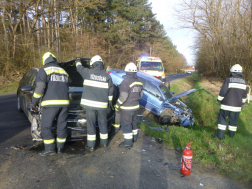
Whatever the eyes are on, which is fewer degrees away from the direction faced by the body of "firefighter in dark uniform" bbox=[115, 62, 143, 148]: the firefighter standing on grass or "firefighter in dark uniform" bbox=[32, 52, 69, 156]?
the firefighter in dark uniform

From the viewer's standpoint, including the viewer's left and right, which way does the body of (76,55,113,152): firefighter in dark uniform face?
facing away from the viewer

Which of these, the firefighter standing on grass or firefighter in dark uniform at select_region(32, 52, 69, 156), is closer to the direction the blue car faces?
the firefighter standing on grass

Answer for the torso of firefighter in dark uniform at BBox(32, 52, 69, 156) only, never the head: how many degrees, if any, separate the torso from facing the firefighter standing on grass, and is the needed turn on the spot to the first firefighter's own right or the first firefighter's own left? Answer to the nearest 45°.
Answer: approximately 135° to the first firefighter's own right

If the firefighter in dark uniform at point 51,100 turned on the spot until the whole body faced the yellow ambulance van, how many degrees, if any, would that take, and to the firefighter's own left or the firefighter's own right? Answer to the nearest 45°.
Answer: approximately 90° to the firefighter's own right

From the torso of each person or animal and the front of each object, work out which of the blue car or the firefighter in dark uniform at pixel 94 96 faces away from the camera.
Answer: the firefighter in dark uniform

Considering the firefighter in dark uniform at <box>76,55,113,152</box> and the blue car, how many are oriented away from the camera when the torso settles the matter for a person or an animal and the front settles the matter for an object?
1

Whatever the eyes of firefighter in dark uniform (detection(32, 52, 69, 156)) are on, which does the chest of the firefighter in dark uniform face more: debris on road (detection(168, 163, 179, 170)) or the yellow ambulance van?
the yellow ambulance van

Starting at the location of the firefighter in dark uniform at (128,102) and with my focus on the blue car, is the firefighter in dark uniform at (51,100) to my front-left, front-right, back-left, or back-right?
back-left

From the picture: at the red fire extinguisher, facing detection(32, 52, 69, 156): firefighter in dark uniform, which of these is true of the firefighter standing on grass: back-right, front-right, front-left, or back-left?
back-right

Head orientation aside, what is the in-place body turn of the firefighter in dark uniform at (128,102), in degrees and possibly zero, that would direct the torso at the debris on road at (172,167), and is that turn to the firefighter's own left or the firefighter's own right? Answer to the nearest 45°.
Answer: approximately 180°
